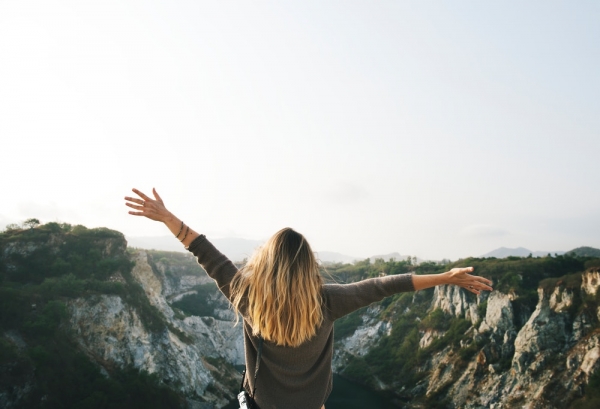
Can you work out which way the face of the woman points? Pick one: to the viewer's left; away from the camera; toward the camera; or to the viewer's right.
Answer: away from the camera

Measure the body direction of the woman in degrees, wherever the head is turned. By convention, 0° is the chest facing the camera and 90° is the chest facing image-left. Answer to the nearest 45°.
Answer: approximately 180°
